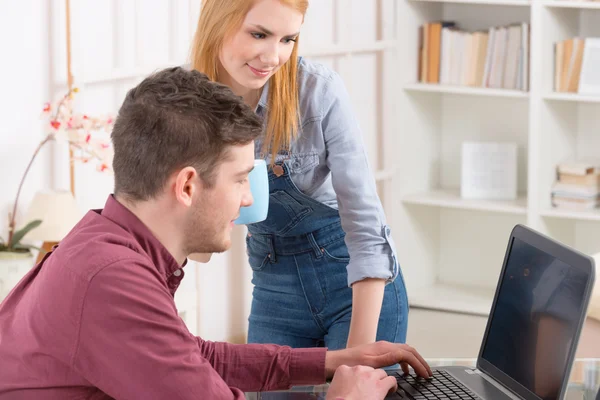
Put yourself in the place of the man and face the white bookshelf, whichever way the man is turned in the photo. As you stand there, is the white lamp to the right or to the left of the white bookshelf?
left

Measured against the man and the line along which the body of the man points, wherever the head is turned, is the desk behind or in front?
in front

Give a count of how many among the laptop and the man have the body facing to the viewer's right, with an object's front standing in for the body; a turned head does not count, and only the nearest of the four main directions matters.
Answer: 1

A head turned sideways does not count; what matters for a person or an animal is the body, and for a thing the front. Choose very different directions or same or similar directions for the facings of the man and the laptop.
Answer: very different directions

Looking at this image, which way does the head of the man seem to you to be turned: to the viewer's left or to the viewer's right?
to the viewer's right

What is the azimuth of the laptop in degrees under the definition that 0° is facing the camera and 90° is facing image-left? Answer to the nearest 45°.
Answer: approximately 45°

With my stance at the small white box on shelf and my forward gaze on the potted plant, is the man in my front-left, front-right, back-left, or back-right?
front-left

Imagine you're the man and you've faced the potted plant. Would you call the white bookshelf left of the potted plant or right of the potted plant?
right

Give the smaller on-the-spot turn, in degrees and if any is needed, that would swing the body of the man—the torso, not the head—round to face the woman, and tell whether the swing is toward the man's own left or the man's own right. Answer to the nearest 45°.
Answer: approximately 45° to the man's own left

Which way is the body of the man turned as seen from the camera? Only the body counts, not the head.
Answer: to the viewer's right

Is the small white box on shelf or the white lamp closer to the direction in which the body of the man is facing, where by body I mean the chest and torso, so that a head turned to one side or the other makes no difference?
the small white box on shelf
